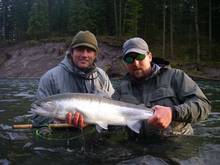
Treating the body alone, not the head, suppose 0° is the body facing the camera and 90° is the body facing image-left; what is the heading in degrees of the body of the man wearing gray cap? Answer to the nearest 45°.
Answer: approximately 45°

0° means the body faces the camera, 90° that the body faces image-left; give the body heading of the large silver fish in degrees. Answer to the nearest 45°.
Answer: approximately 90°
